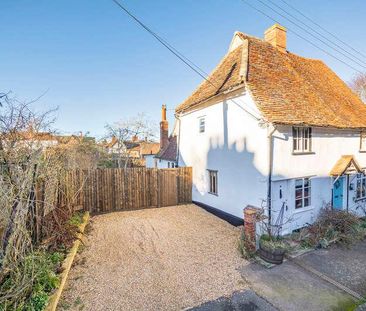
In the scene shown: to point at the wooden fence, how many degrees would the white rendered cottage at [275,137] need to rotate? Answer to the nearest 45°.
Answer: approximately 135° to its right

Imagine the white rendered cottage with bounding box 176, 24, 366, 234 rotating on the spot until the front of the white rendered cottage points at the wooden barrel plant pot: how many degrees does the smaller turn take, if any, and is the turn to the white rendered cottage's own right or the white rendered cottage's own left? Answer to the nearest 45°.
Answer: approximately 45° to the white rendered cottage's own right

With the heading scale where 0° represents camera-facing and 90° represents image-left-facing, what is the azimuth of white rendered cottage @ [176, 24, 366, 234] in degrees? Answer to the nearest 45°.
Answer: approximately 315°

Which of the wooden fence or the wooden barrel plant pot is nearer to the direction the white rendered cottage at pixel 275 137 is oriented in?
the wooden barrel plant pot

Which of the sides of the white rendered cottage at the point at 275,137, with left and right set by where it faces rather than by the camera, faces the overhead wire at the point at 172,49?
right
